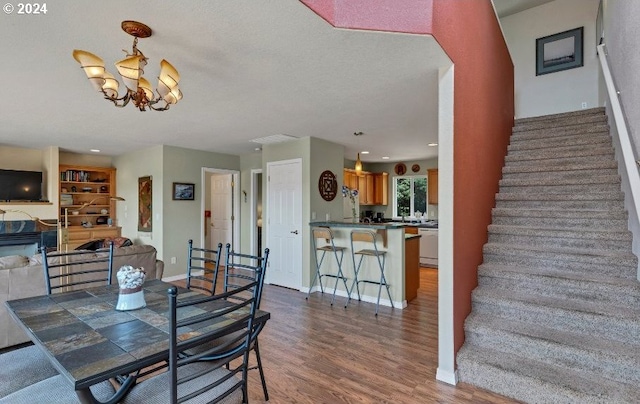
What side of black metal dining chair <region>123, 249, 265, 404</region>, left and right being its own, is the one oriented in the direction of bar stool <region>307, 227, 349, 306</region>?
right

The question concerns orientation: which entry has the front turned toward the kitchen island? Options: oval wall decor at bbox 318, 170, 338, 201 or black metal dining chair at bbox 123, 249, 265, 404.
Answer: the oval wall decor

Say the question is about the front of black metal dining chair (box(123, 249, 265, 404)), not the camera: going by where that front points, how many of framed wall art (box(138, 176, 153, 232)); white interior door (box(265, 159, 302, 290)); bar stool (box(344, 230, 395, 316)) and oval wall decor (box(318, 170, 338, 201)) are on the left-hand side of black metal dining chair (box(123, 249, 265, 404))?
0

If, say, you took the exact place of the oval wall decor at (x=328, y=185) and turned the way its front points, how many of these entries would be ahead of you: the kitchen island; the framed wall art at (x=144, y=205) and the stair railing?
2

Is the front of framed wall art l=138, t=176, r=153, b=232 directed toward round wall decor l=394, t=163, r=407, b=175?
no

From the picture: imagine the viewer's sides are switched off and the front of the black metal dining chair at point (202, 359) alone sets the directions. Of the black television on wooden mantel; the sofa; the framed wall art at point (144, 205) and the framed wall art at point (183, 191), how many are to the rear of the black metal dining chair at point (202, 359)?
0

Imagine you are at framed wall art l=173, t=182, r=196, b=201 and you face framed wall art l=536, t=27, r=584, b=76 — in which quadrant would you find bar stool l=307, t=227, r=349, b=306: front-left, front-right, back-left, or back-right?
front-right

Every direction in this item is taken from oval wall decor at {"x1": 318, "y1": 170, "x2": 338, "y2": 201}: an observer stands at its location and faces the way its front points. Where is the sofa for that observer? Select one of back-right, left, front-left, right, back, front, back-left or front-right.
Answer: right

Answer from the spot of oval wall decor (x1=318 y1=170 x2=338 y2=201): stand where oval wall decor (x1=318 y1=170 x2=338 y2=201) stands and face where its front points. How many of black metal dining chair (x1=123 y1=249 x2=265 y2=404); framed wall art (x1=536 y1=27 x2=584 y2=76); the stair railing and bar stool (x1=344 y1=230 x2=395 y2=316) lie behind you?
0

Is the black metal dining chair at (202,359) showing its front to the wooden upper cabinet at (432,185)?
no

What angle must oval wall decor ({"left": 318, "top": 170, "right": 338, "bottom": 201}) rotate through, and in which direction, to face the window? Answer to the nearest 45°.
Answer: approximately 90° to its left

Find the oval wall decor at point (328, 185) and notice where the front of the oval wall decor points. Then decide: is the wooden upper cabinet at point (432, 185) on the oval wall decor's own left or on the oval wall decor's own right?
on the oval wall decor's own left

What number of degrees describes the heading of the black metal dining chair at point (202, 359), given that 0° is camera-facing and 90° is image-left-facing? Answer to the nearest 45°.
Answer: approximately 135°

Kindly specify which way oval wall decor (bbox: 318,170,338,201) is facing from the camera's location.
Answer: facing the viewer and to the right of the viewer
